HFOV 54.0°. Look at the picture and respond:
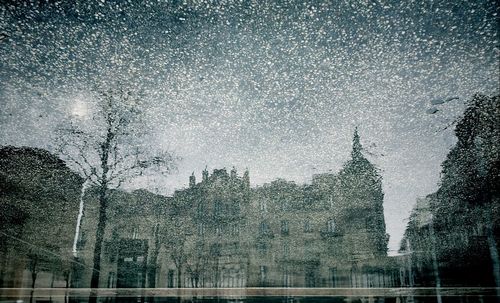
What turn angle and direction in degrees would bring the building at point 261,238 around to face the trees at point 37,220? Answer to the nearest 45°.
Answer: approximately 45° to its right

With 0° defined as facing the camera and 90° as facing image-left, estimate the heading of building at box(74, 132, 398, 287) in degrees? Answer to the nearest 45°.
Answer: approximately 0°
